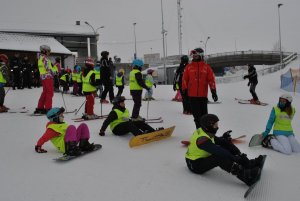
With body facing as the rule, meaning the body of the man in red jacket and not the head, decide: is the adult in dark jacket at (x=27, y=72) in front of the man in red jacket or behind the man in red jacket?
behind

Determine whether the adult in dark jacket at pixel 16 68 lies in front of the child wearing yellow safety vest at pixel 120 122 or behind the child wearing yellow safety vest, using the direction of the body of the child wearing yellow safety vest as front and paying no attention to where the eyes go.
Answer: behind

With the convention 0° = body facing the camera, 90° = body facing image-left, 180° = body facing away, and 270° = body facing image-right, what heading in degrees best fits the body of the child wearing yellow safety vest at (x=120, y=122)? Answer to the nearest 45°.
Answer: approximately 315°
